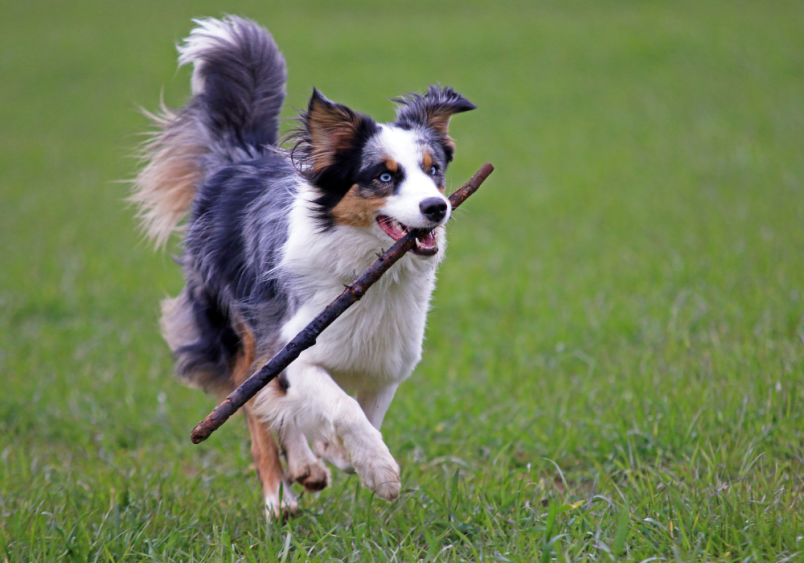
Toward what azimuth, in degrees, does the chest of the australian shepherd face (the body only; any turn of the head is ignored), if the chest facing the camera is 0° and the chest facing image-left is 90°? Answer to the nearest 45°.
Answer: approximately 315°
